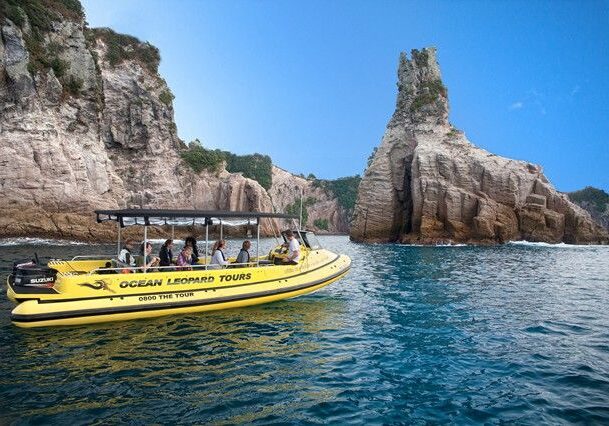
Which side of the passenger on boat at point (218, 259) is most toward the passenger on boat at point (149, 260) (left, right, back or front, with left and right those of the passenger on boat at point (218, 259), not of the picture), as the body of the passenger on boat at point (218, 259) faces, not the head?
back

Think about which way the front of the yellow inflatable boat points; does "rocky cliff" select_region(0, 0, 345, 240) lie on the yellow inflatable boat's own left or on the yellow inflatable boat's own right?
on the yellow inflatable boat's own left

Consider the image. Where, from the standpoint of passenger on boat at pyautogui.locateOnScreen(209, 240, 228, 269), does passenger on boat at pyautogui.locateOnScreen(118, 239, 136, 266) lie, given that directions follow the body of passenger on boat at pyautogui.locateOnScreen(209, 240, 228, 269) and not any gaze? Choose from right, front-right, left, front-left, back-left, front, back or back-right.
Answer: back

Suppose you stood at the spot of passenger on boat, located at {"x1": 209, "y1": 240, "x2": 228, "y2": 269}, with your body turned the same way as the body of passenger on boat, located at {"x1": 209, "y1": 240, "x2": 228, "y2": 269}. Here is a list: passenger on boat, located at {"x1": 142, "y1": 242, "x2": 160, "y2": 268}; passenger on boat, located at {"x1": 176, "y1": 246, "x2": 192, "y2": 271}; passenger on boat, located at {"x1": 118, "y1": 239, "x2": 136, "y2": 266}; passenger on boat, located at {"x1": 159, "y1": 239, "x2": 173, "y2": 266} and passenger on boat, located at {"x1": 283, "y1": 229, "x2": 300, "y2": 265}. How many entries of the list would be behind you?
4

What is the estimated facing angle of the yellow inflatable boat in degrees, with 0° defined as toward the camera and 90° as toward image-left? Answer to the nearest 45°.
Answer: approximately 225°

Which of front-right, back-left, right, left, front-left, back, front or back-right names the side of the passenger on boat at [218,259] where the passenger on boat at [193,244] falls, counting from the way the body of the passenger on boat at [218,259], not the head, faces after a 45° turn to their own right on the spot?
back

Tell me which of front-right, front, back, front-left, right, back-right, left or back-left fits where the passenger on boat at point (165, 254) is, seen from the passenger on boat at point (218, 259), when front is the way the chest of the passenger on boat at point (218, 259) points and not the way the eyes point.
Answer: back

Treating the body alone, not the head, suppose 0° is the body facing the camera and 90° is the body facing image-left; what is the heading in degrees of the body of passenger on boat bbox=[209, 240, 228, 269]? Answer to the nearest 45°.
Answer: approximately 270°
